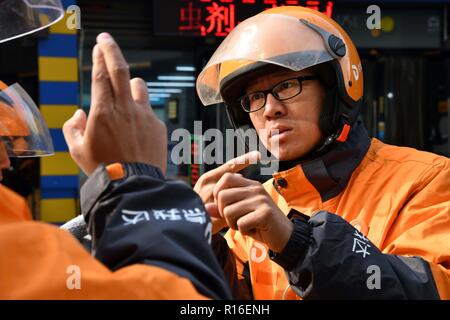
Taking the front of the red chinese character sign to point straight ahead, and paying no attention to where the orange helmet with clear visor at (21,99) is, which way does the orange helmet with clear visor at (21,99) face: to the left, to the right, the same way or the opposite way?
to the left

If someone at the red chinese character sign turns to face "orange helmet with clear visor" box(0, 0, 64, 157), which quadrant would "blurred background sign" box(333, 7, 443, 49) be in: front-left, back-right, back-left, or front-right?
back-left

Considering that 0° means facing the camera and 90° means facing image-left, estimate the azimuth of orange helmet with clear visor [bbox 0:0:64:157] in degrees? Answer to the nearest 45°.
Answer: approximately 270°

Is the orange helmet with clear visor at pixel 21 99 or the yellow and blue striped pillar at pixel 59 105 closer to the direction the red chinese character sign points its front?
the orange helmet with clear visor

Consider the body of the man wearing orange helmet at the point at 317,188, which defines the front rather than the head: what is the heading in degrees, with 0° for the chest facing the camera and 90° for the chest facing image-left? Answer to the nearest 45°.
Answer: approximately 45°

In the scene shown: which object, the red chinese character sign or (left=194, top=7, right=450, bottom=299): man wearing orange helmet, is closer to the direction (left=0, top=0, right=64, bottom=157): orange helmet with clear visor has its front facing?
the man wearing orange helmet

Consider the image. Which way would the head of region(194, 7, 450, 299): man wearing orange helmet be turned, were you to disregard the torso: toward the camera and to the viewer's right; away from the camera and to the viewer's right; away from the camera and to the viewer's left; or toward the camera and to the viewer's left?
toward the camera and to the viewer's left

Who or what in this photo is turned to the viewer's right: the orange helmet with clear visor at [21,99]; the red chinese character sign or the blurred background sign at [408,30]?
the orange helmet with clear visor

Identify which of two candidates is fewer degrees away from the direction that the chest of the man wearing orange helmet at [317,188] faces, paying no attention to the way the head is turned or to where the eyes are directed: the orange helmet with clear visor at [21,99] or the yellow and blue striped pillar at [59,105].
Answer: the orange helmet with clear visor

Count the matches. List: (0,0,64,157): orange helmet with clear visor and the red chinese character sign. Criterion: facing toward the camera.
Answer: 1

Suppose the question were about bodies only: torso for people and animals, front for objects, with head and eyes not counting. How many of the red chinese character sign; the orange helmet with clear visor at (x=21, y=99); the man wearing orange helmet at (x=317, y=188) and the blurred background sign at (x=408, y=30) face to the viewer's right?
1

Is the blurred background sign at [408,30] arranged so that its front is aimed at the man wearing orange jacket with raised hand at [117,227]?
yes

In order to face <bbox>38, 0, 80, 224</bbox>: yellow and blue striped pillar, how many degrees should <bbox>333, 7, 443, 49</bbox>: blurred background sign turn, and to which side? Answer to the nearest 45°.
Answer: approximately 45° to its right
